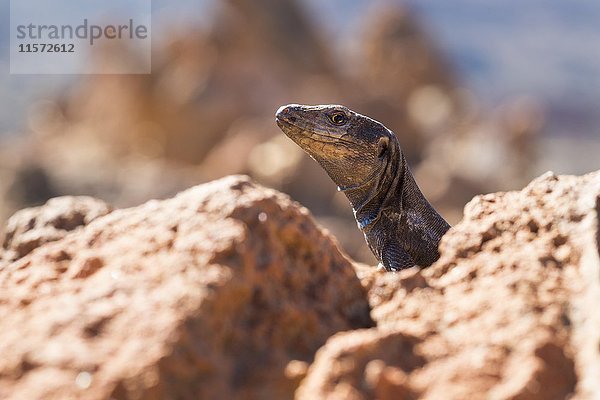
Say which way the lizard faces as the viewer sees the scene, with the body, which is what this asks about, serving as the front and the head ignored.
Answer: to the viewer's left

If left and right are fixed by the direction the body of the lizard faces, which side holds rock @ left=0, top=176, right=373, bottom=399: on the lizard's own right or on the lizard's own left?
on the lizard's own left
